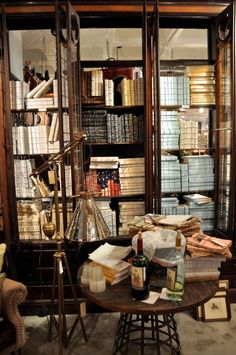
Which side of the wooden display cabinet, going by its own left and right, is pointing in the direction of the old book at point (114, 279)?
front

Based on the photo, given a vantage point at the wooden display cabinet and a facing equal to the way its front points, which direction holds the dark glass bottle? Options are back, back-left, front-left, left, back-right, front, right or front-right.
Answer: front

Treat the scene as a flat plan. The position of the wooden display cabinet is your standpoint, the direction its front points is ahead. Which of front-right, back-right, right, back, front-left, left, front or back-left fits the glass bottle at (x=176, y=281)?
front

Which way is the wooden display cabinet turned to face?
toward the camera

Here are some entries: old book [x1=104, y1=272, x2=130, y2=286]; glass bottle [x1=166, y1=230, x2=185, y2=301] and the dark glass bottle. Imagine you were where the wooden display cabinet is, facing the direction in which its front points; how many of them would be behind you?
0

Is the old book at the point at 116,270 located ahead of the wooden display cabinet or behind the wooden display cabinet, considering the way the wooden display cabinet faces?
ahead
